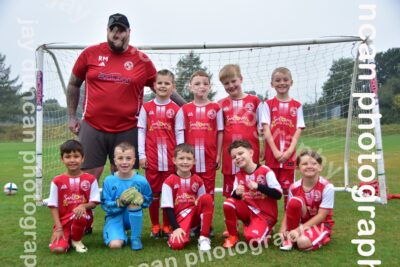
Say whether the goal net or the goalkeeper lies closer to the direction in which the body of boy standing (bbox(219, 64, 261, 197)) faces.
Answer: the goalkeeper

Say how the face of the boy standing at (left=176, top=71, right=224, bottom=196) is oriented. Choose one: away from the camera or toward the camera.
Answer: toward the camera

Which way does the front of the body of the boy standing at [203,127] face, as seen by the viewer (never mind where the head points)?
toward the camera

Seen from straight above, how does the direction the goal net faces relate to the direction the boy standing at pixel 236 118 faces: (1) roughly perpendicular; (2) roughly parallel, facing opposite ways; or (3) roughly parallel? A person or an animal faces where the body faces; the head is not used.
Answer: roughly parallel

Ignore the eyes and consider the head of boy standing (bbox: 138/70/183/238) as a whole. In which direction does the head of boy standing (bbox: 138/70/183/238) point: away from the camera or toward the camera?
toward the camera

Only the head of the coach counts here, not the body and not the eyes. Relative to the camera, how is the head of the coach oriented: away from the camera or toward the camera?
toward the camera

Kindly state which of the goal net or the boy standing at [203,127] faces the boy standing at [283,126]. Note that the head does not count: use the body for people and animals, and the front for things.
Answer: the goal net

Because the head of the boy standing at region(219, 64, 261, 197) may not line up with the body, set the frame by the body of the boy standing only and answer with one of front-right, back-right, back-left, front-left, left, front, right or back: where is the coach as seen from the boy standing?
right

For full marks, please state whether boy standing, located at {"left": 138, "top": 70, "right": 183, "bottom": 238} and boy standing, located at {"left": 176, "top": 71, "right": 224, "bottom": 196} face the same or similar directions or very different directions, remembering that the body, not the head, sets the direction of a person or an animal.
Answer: same or similar directions

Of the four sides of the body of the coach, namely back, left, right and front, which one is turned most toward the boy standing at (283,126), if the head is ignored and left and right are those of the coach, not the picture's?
left

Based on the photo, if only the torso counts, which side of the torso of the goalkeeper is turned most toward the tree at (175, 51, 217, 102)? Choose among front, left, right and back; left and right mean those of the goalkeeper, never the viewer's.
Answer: back

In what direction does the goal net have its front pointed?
toward the camera

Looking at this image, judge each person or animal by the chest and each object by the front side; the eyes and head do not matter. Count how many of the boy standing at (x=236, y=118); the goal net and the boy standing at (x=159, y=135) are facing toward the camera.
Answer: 3

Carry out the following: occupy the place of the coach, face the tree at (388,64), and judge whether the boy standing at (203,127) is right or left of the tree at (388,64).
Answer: right

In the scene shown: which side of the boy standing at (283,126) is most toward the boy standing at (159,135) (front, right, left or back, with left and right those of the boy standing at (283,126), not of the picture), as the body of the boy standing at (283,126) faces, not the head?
right

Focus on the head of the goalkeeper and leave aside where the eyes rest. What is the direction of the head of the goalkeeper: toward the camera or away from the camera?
toward the camera
